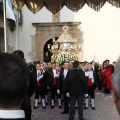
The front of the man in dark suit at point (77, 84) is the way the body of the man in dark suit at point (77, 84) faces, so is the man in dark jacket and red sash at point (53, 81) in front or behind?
in front

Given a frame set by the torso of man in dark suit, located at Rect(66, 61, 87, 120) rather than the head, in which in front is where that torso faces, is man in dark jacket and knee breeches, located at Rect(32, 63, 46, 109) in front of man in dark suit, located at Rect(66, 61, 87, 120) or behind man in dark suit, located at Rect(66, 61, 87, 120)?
in front

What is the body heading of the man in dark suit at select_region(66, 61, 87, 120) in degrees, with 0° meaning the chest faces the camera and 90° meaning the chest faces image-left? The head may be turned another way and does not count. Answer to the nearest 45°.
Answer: approximately 180°
